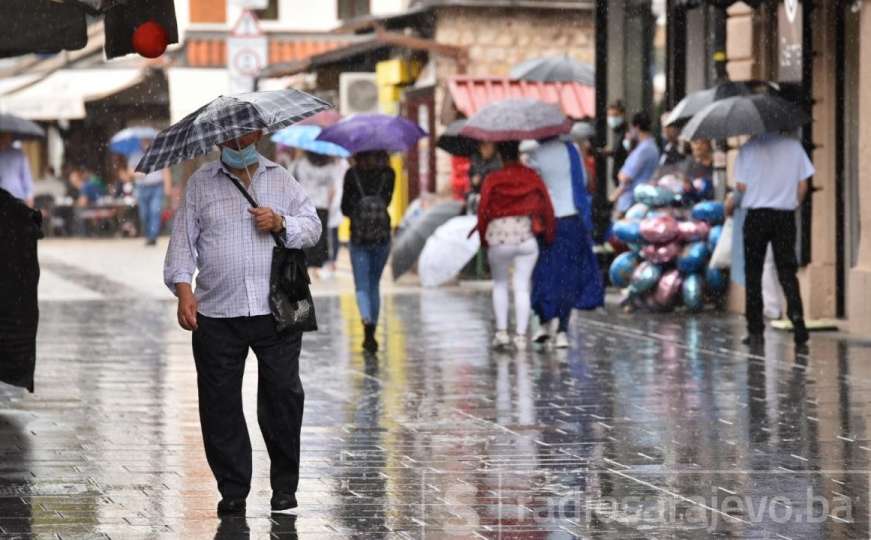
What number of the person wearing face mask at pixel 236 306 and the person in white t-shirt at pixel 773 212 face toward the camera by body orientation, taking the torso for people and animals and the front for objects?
1

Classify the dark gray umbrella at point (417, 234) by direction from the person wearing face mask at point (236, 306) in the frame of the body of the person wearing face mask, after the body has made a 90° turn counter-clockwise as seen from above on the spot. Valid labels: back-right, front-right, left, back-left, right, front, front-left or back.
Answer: left

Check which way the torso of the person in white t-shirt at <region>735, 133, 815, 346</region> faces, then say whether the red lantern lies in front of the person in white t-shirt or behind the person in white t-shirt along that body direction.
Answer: behind

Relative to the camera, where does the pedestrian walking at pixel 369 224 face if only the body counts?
away from the camera

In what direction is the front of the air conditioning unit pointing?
toward the camera

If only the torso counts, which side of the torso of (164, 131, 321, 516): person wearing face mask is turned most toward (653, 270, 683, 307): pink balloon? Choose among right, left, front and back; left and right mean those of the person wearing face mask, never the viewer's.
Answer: back

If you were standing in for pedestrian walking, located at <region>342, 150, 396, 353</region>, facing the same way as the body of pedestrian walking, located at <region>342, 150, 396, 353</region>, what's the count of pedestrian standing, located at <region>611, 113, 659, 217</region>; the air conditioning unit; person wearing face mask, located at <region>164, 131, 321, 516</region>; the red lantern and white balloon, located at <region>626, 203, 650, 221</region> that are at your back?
2

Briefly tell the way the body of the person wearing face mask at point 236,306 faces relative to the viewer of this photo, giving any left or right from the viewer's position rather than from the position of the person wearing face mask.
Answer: facing the viewer

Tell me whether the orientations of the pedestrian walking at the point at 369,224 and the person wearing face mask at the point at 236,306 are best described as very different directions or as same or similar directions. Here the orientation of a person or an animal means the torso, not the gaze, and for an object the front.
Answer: very different directions

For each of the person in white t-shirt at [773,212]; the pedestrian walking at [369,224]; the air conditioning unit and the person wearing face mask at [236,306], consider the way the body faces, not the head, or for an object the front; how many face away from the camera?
2

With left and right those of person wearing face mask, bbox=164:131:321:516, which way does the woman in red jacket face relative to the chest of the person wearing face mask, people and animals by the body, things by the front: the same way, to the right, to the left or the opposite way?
the opposite way

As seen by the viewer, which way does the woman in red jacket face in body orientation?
away from the camera

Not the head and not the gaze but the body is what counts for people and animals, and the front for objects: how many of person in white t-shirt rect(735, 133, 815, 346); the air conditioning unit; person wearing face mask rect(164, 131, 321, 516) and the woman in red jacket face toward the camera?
2
